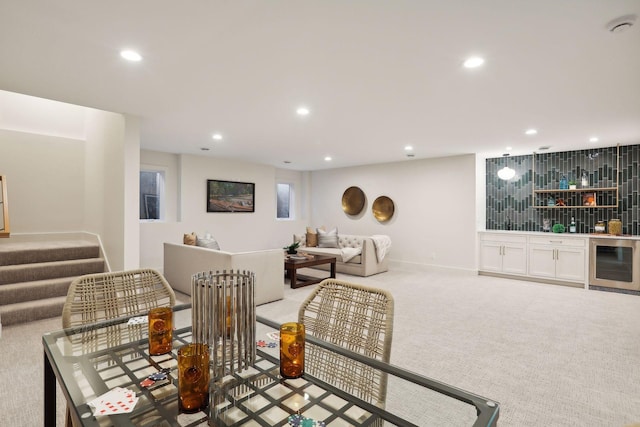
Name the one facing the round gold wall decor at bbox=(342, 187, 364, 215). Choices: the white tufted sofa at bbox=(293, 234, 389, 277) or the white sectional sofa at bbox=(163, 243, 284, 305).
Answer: the white sectional sofa at bbox=(163, 243, 284, 305)

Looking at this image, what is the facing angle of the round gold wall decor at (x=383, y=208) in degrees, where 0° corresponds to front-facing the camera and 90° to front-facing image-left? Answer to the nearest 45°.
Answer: approximately 45°

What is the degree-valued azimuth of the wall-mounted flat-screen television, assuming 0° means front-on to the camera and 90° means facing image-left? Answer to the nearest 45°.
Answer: approximately 315°

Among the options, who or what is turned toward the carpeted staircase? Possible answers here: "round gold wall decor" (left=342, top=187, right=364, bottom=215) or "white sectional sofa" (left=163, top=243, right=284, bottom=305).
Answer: the round gold wall decor

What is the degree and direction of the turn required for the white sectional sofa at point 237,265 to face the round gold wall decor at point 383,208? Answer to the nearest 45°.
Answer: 0° — it already faces it

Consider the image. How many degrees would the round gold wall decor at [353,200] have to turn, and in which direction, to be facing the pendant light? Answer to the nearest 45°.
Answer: approximately 90° to its left

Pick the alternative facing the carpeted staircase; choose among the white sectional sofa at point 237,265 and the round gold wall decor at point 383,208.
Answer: the round gold wall decor

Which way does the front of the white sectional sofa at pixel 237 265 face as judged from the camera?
facing away from the viewer and to the right of the viewer

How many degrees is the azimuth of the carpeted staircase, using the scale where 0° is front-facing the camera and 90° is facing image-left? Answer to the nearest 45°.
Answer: approximately 315°

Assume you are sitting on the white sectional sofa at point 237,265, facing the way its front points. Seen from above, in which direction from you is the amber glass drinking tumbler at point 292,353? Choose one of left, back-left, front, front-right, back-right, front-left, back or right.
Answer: back-right
